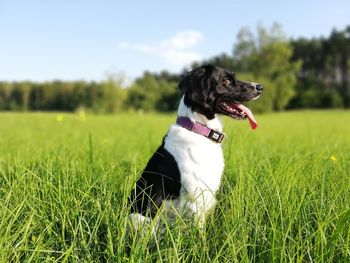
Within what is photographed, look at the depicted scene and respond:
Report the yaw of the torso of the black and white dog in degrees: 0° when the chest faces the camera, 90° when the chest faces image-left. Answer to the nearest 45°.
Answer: approximately 270°
